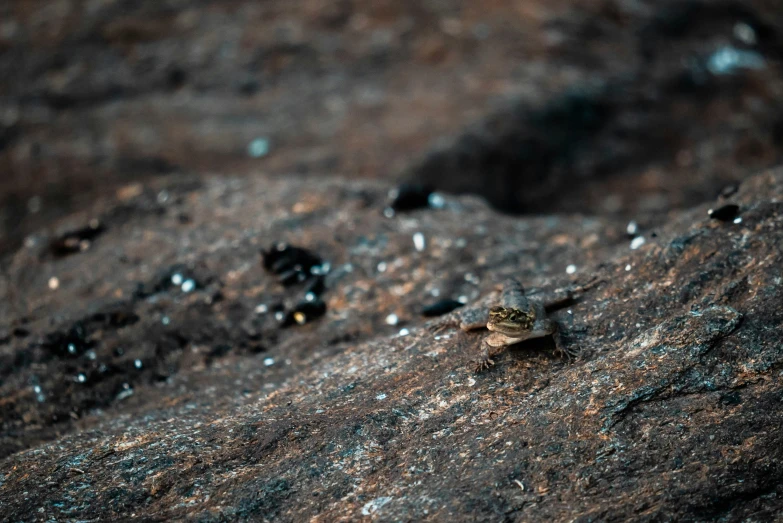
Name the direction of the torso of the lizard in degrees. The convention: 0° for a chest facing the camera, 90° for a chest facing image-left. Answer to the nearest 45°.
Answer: approximately 0°
